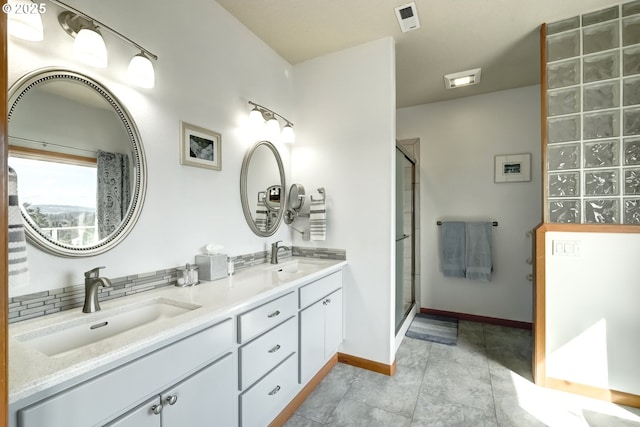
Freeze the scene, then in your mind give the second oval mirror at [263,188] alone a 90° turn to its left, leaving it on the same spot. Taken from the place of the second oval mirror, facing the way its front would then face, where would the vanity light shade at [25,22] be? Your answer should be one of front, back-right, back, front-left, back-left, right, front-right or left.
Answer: back

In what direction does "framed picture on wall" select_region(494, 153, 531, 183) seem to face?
toward the camera

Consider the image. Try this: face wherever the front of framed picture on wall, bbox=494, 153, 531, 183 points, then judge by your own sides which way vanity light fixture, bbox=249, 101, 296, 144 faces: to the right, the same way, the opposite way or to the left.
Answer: to the left

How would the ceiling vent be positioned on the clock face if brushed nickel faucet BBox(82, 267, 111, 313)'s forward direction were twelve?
The ceiling vent is roughly at 11 o'clock from the brushed nickel faucet.

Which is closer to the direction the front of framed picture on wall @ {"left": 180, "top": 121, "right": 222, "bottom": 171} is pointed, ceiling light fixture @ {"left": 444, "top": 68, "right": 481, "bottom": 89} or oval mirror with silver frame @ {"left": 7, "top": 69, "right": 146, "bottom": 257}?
the ceiling light fixture

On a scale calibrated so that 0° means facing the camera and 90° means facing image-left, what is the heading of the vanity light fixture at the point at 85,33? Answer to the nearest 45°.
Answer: approximately 315°

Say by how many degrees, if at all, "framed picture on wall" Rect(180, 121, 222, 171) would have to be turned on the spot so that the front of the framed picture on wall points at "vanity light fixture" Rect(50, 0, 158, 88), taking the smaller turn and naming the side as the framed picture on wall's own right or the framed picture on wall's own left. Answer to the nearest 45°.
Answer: approximately 90° to the framed picture on wall's own right

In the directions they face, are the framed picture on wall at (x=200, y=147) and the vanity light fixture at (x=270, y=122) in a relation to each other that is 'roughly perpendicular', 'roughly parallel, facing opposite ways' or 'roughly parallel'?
roughly parallel

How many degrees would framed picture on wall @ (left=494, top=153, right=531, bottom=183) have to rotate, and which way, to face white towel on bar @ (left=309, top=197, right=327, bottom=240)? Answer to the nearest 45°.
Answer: approximately 45° to its right

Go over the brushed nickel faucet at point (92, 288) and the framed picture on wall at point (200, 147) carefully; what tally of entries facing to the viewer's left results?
0

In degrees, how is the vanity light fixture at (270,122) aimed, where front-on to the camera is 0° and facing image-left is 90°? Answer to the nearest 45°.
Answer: approximately 315°

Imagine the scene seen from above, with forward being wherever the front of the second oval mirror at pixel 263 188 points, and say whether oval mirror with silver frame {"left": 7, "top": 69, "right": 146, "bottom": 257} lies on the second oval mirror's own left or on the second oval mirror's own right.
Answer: on the second oval mirror's own right

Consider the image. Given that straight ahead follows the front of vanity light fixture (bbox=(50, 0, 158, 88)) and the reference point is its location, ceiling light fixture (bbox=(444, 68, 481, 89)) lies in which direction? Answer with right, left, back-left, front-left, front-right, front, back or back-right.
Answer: front-left

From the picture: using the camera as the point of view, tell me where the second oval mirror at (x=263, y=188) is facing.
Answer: facing the viewer and to the right of the viewer

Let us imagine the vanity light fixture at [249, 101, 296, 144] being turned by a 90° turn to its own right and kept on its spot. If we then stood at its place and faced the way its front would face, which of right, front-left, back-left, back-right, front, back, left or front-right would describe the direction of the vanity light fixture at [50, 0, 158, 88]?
front
